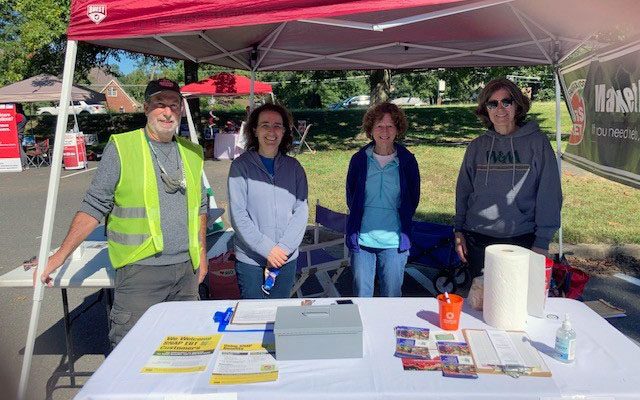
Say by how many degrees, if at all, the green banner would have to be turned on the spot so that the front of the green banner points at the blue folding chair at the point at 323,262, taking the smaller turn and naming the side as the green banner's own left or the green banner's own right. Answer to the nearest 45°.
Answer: approximately 45° to the green banner's own right

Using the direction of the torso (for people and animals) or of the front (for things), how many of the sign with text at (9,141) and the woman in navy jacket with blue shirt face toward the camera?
2

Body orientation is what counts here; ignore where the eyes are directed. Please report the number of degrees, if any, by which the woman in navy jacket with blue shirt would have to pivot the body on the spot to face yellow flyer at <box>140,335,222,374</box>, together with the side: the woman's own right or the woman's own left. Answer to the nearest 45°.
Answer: approximately 45° to the woman's own right

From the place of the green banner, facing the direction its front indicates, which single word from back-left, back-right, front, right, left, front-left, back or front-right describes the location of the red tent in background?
right

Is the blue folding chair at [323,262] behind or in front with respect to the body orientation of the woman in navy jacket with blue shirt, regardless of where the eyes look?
behind

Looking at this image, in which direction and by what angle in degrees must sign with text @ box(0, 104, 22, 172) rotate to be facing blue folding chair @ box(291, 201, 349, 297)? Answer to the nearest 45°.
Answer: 0° — it already faces it

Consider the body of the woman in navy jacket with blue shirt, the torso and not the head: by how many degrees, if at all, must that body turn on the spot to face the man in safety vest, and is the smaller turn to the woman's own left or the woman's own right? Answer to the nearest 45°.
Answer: approximately 45° to the woman's own right
